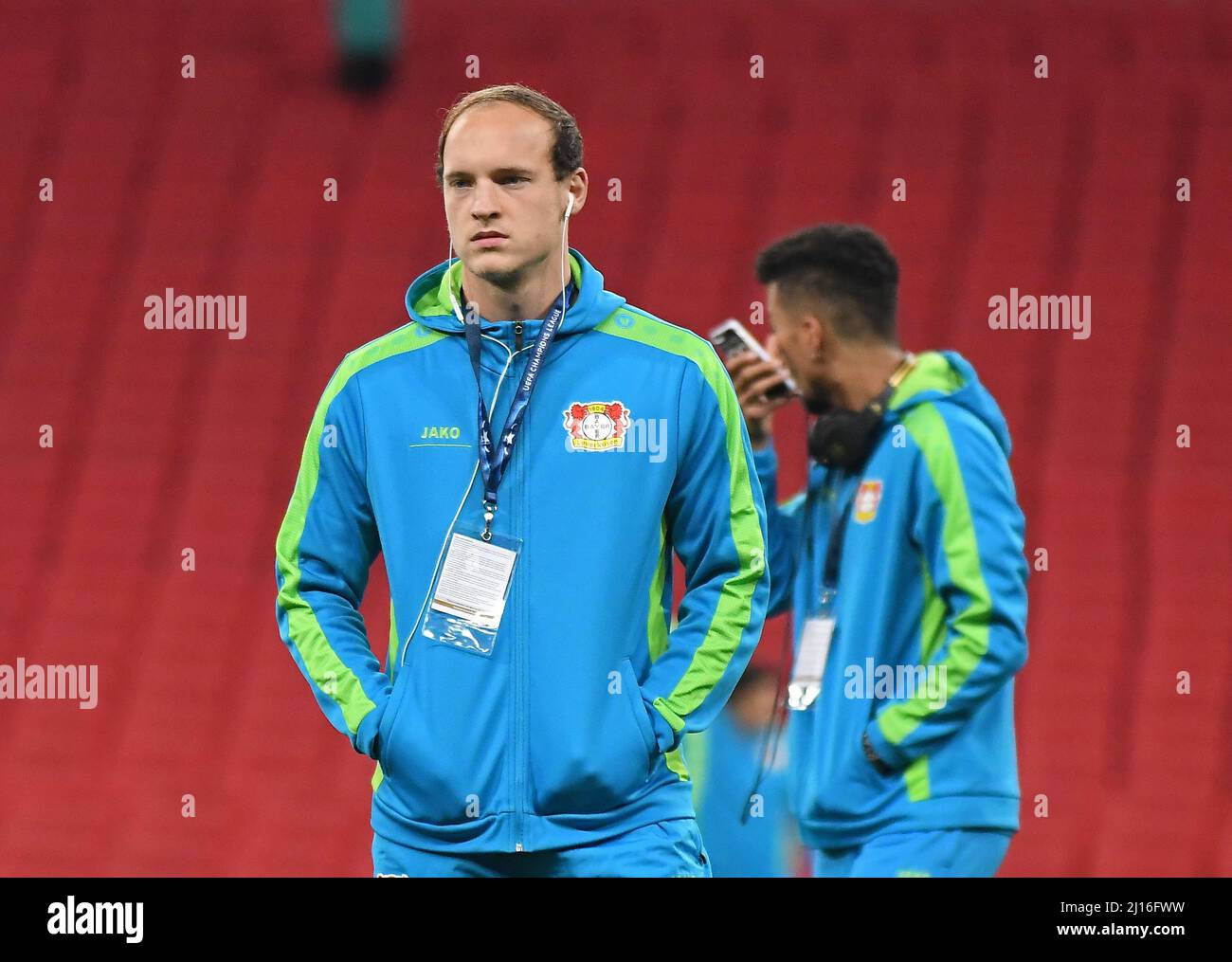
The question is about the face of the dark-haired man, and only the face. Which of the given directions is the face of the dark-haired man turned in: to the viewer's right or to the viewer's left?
to the viewer's left

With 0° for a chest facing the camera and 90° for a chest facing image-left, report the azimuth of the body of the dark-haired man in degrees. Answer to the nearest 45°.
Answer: approximately 45°
